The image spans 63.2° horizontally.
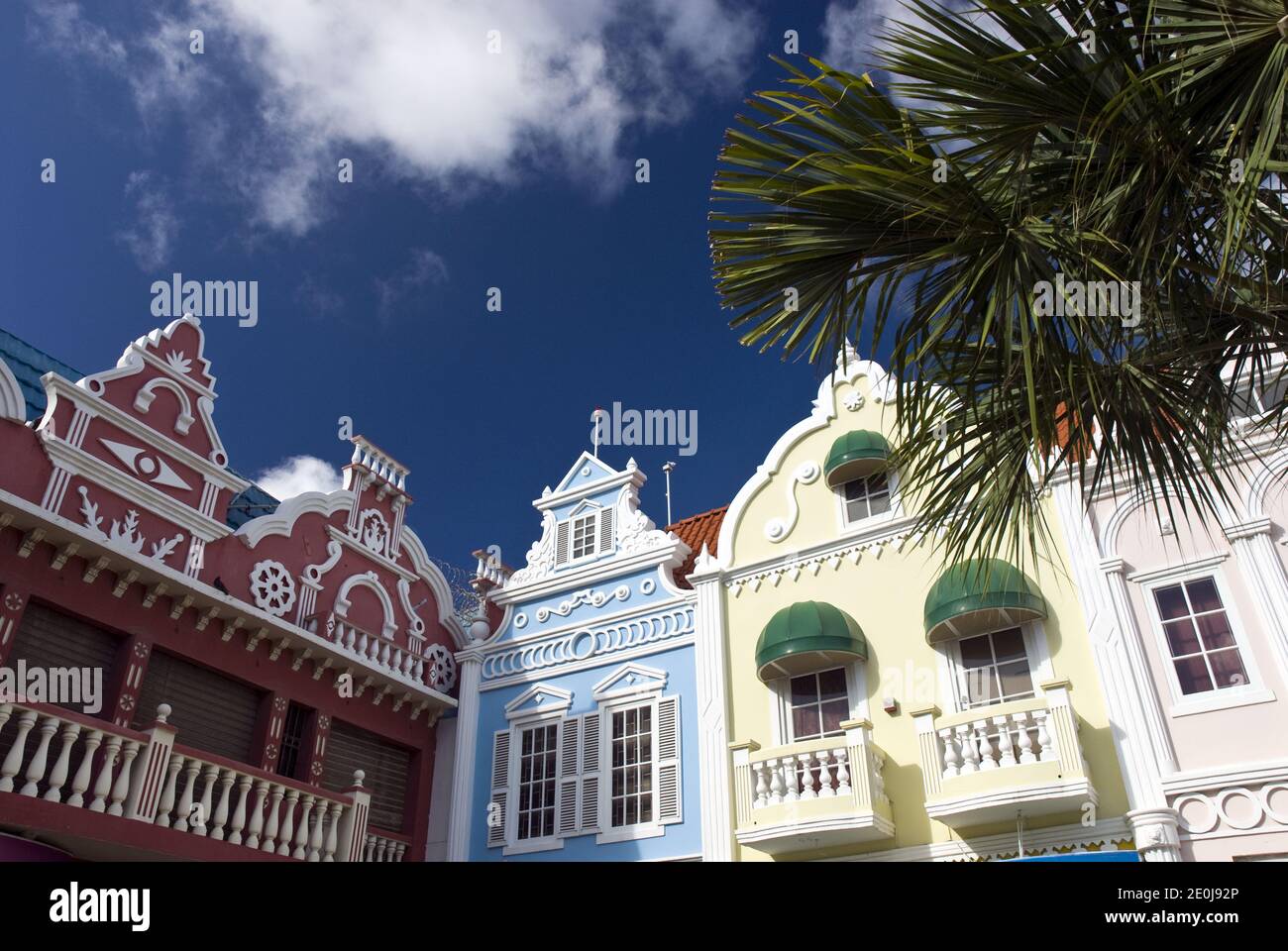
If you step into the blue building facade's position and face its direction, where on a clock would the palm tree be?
The palm tree is roughly at 10 o'clock from the blue building facade.

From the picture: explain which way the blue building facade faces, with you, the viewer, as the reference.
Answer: facing the viewer and to the left of the viewer
